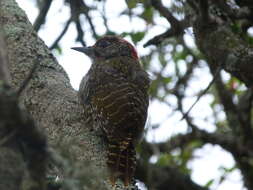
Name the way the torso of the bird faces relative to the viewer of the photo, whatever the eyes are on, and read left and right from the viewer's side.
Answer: facing away from the viewer and to the left of the viewer
